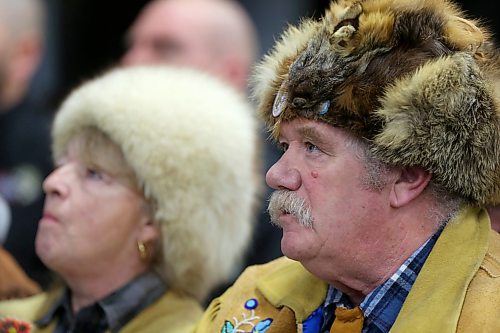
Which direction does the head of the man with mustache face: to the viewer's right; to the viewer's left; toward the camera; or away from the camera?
to the viewer's left

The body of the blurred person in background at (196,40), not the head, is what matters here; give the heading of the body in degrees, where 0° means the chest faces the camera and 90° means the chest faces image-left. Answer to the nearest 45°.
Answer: approximately 45°

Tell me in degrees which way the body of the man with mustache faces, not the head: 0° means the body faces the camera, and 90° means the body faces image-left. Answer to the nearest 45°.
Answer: approximately 45°

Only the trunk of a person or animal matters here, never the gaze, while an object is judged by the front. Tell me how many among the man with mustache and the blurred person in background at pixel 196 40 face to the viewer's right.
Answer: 0

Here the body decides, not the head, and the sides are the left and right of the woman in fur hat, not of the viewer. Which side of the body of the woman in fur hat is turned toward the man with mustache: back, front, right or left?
left

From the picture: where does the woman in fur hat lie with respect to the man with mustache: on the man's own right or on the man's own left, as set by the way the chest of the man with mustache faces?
on the man's own right

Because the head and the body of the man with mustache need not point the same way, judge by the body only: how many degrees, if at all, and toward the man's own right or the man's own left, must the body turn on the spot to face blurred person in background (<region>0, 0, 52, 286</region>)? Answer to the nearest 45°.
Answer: approximately 90° to the man's own right

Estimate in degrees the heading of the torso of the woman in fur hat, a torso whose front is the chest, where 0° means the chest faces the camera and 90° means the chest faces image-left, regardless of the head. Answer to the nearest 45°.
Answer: approximately 45°

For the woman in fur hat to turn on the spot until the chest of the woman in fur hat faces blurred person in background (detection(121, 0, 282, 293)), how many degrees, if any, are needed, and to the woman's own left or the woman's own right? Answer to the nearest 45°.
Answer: approximately 135° to the woman's own right
